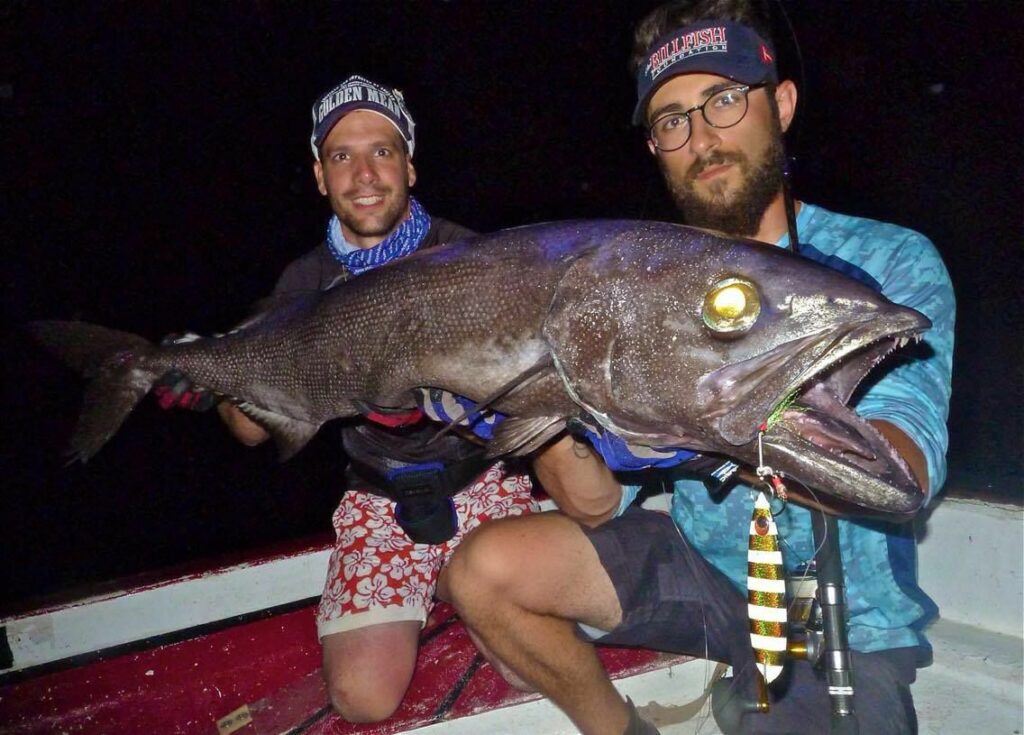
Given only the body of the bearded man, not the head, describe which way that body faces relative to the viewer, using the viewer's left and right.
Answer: facing the viewer and to the left of the viewer

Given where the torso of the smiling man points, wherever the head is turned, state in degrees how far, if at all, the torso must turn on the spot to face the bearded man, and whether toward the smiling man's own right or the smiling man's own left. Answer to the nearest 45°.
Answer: approximately 45° to the smiling man's own left

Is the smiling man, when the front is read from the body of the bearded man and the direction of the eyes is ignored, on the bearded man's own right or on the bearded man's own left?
on the bearded man's own right

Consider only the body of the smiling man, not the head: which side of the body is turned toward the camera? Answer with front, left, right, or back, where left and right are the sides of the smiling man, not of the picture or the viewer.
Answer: front

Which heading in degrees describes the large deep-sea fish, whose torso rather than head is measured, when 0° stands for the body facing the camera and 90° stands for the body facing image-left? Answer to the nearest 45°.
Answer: approximately 270°
